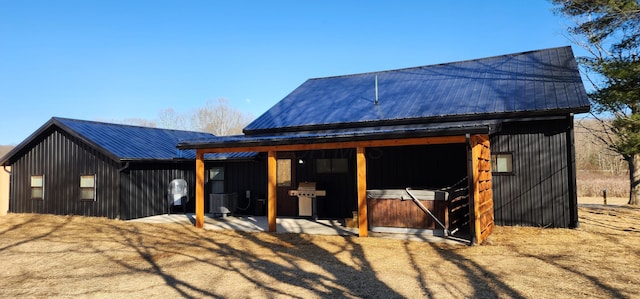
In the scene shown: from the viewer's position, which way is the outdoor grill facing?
facing the viewer

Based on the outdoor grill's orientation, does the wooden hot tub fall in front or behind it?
in front
